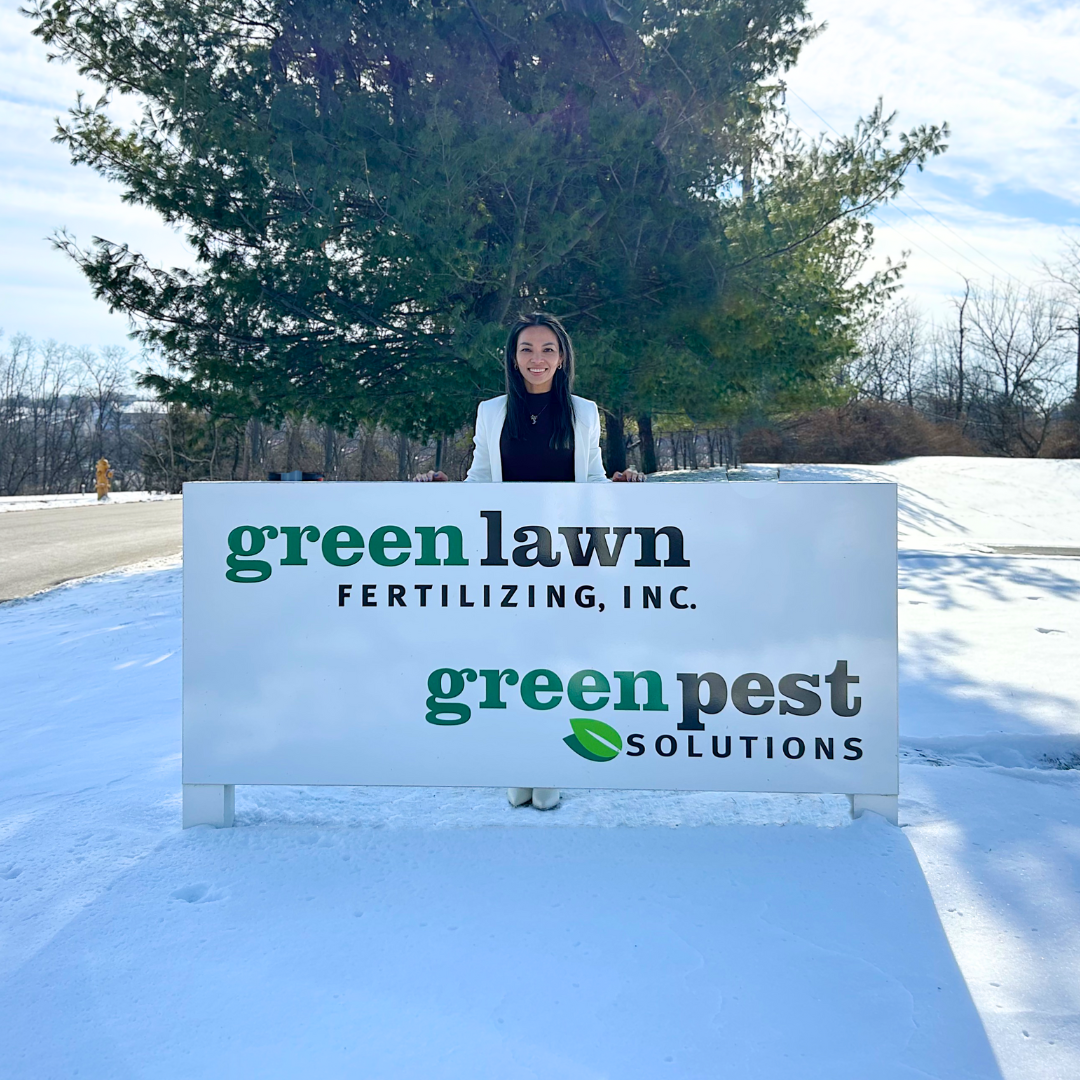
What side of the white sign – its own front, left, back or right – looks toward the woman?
back

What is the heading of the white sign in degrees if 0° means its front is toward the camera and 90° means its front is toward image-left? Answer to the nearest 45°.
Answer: approximately 0°

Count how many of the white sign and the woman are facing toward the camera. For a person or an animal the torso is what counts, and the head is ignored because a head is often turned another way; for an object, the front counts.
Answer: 2

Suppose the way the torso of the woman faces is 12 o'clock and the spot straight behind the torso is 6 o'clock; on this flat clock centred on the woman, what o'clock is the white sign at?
The white sign is roughly at 12 o'clock from the woman.
